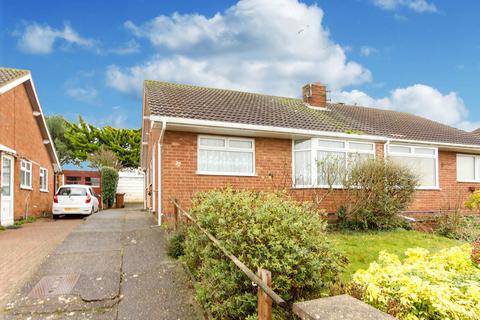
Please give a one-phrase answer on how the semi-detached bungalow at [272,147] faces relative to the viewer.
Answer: facing the viewer and to the right of the viewer

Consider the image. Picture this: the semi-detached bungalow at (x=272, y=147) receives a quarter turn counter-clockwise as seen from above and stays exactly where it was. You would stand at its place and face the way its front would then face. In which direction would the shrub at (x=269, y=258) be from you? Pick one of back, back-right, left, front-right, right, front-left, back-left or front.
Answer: back-right

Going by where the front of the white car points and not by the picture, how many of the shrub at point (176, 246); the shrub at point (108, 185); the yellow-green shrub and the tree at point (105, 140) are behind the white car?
2
